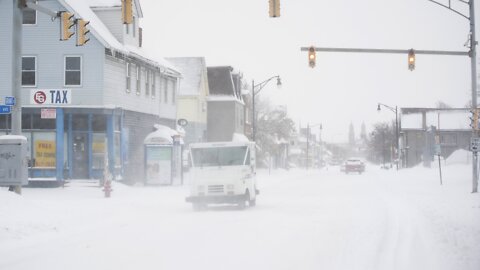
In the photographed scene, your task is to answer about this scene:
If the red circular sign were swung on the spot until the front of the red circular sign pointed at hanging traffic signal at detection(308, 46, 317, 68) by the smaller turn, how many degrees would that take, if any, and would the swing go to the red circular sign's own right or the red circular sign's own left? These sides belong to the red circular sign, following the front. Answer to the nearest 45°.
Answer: approximately 45° to the red circular sign's own left

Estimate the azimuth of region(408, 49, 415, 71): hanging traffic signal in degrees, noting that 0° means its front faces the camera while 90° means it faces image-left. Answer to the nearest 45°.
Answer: approximately 0°

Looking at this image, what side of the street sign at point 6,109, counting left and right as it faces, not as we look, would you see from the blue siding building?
back

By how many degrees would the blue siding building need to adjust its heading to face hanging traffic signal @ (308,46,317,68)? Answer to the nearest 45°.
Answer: approximately 45° to its left
